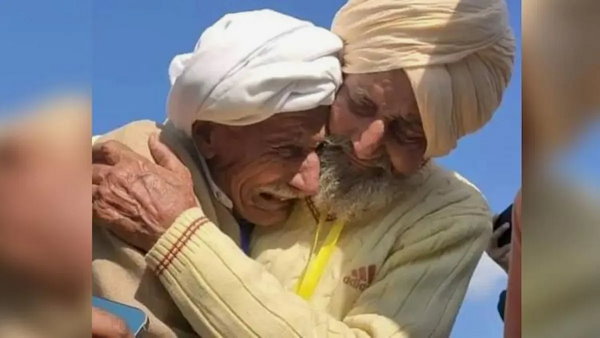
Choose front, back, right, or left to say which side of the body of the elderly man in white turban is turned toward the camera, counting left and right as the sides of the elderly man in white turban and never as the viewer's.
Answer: right

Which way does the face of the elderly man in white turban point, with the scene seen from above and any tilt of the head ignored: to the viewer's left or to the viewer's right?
to the viewer's right

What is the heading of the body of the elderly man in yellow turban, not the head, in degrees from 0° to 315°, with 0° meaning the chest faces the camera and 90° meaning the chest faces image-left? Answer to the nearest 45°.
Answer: approximately 45°
